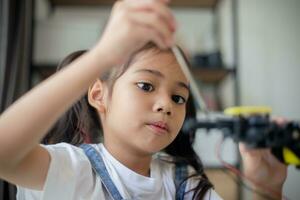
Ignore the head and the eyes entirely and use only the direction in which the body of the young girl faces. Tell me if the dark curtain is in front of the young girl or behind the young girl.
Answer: behind

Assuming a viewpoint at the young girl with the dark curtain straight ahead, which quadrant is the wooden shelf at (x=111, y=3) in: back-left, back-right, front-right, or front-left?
front-right

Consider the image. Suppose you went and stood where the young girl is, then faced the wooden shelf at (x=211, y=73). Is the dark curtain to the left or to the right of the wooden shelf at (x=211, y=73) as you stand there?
left

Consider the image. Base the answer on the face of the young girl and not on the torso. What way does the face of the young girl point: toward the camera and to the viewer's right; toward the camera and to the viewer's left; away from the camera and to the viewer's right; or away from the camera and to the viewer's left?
toward the camera and to the viewer's right

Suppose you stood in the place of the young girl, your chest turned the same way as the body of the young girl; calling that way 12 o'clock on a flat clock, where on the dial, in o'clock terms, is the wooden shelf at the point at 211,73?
The wooden shelf is roughly at 8 o'clock from the young girl.

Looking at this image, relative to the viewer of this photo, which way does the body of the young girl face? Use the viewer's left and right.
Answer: facing the viewer and to the right of the viewer

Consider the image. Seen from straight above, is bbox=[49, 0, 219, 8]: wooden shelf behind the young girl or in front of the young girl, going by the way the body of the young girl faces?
behind
